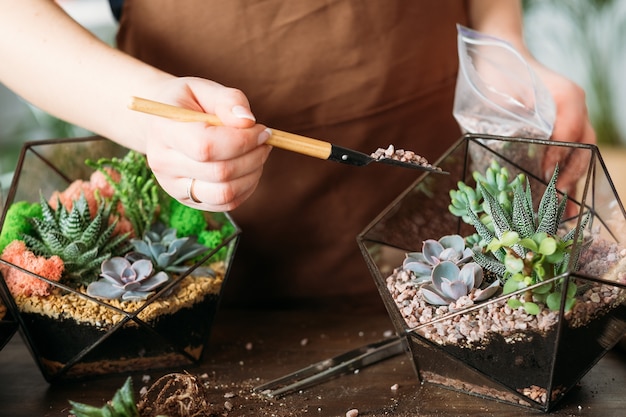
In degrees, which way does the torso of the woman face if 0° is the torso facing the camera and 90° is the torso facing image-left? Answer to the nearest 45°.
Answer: approximately 0°
